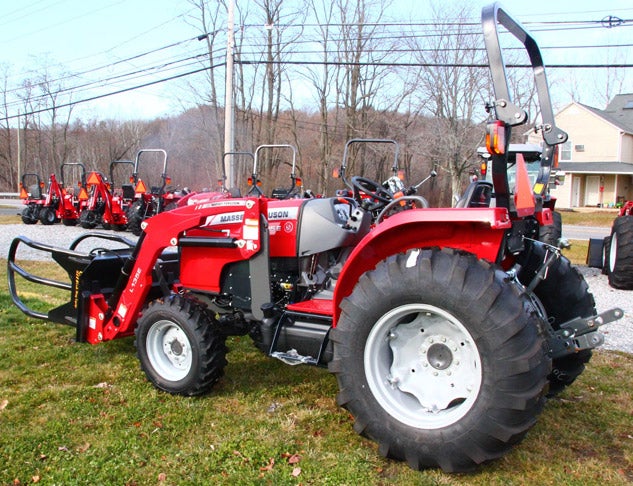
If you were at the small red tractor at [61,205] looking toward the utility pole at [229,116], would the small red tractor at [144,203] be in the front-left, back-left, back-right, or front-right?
front-right

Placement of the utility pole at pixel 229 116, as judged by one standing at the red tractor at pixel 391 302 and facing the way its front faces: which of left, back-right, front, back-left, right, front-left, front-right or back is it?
front-right

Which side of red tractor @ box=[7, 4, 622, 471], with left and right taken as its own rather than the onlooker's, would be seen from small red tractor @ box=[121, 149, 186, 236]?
front

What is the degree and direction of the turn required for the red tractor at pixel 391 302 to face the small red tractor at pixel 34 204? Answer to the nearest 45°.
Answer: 0° — it already faces it

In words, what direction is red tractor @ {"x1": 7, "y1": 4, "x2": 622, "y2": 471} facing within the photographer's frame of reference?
facing away from the viewer and to the left of the viewer

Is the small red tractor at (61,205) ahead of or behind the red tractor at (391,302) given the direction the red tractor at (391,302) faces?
ahead

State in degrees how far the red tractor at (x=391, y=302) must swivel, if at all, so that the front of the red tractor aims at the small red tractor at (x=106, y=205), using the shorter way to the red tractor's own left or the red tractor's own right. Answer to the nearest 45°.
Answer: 0° — it already faces it
